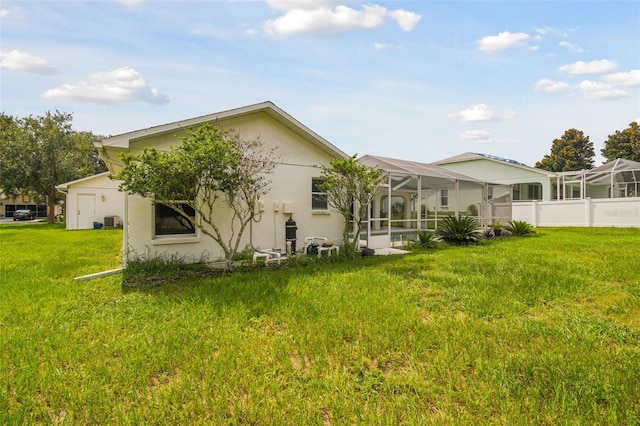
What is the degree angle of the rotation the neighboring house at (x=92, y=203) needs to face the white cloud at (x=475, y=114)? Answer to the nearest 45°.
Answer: approximately 180°

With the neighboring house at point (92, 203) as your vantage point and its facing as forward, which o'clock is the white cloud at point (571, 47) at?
The white cloud is roughly at 8 o'clock from the neighboring house.

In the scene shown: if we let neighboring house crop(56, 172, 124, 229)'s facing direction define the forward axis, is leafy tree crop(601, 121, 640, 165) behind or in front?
behind

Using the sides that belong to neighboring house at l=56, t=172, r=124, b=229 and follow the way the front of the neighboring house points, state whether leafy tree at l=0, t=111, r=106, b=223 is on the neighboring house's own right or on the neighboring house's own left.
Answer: on the neighboring house's own right

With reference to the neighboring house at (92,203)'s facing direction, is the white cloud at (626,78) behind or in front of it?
behind

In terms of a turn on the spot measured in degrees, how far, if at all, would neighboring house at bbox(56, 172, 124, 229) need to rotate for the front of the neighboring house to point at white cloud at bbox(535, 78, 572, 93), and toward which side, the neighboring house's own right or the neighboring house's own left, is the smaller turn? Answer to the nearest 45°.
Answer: approximately 135° to the neighboring house's own left

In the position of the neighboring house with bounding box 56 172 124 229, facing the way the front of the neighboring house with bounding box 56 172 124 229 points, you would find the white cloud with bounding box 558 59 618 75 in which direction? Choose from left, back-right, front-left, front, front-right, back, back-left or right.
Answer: back-left

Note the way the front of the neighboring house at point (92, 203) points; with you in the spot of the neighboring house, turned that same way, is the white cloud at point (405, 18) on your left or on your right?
on your left
